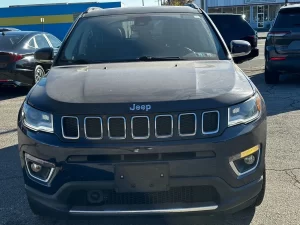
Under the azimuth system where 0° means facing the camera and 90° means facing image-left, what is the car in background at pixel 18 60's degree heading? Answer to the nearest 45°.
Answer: approximately 225°

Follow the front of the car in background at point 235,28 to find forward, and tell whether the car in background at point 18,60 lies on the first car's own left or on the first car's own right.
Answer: on the first car's own left

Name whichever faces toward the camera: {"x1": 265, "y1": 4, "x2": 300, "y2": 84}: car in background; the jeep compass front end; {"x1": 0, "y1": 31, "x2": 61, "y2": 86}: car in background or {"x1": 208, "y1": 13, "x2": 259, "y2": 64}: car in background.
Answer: the jeep compass front end

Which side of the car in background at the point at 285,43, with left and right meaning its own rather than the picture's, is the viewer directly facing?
back

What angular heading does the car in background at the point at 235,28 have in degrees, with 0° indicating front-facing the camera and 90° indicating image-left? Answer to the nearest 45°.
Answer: approximately 180°

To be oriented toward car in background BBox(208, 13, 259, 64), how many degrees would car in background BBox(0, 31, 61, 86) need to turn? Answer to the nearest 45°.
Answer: approximately 45° to its right

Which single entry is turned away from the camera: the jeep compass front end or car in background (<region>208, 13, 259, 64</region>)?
the car in background

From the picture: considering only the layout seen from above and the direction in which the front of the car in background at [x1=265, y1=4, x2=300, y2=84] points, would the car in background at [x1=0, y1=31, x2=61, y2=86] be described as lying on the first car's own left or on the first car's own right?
on the first car's own left

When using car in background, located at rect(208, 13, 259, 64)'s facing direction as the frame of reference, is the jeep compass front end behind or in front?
behind

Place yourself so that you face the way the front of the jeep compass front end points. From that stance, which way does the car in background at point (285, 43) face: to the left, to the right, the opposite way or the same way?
the opposite way

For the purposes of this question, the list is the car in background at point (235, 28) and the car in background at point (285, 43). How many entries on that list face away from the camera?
2

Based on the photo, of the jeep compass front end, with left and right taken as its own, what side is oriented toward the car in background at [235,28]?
back
